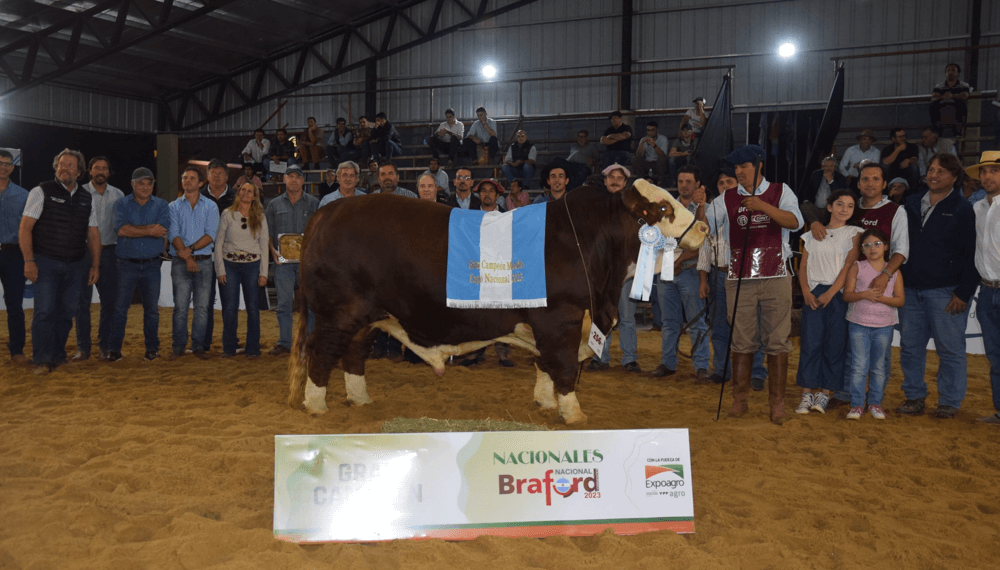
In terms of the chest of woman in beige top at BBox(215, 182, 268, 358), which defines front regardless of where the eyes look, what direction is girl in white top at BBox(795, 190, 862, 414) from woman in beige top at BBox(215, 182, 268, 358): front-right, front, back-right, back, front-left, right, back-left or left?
front-left

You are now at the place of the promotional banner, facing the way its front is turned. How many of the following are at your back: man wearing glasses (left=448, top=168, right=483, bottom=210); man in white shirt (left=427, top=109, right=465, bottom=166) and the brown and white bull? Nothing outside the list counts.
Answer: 3

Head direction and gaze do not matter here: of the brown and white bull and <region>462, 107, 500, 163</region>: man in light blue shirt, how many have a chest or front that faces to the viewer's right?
1

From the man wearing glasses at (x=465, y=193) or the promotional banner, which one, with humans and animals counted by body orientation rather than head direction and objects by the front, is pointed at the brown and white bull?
the man wearing glasses

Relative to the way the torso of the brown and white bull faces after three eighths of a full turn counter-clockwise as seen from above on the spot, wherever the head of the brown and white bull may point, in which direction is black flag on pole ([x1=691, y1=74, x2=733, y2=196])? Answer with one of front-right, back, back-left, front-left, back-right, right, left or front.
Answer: right

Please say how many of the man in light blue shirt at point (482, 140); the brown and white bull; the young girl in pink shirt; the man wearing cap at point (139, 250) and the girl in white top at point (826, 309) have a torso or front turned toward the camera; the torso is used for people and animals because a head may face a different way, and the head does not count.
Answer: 4

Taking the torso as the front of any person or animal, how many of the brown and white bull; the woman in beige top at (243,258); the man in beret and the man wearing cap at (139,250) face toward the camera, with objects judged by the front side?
3

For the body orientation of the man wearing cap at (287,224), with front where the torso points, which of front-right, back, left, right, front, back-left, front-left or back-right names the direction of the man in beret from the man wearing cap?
front-left

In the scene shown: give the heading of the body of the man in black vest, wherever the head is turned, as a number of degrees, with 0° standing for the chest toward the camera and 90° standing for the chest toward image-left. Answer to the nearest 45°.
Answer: approximately 315°

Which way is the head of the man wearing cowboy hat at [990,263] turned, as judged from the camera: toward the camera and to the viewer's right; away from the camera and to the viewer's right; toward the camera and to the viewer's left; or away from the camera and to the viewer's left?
toward the camera and to the viewer's left
